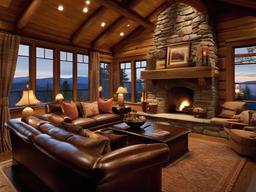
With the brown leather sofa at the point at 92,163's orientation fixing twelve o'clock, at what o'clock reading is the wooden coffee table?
The wooden coffee table is roughly at 12 o'clock from the brown leather sofa.

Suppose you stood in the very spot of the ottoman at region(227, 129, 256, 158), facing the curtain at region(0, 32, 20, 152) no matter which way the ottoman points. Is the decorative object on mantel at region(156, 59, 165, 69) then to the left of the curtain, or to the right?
right

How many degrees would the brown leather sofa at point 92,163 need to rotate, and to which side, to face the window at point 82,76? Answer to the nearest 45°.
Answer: approximately 45° to its left

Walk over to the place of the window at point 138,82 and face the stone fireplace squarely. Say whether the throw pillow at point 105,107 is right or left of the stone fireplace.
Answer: right

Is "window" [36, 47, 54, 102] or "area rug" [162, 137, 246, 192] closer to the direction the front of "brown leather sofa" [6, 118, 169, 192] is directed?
the area rug

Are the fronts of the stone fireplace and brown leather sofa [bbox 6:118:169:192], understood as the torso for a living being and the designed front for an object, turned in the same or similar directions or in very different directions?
very different directions

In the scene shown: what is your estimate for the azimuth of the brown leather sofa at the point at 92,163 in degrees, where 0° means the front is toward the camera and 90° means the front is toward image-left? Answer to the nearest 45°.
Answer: approximately 225°

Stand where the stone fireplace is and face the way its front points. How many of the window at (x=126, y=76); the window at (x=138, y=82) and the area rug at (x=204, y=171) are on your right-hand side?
2

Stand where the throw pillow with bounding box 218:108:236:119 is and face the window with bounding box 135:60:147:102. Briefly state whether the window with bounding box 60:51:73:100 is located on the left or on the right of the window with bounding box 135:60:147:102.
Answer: left

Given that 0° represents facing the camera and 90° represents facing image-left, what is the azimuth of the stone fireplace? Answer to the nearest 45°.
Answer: approximately 45°

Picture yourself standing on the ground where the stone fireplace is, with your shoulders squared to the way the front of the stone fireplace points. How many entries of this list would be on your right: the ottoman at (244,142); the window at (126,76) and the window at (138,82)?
2
